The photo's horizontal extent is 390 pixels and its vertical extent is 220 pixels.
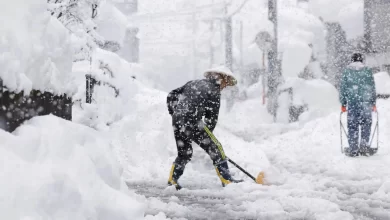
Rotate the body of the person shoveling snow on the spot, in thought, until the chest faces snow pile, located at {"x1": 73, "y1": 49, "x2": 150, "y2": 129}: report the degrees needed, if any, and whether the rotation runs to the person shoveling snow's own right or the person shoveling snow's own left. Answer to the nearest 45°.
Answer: approximately 135° to the person shoveling snow's own left

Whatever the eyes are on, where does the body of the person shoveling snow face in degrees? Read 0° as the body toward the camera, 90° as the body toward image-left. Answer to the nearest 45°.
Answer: approximately 270°

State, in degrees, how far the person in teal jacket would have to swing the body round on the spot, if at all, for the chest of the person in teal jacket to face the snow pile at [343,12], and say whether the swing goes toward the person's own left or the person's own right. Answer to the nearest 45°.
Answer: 0° — they already face it

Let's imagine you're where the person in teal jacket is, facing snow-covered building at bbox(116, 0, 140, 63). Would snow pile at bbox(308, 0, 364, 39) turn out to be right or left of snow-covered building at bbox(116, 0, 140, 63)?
right

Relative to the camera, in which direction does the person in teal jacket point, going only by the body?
away from the camera

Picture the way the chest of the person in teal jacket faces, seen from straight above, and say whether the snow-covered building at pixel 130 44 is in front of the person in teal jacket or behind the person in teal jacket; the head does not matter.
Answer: in front

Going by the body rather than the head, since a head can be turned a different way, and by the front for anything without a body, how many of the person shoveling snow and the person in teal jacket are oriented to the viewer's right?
1

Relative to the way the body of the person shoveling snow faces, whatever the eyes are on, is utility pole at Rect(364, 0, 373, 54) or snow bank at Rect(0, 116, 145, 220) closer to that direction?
the utility pole

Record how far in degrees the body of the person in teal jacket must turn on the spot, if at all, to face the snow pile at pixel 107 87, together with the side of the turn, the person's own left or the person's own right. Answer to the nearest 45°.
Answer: approximately 90° to the person's own left

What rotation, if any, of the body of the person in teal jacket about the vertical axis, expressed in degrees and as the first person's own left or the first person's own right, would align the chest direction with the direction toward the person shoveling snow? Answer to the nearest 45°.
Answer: approximately 135° to the first person's own left

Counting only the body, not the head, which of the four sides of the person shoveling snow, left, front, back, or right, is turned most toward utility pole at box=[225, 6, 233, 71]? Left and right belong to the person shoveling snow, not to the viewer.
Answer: left
